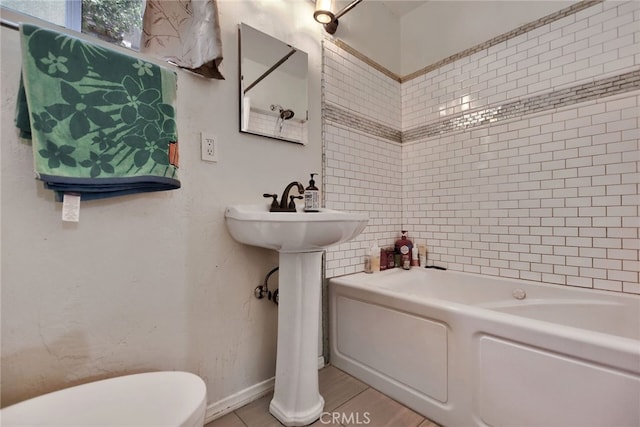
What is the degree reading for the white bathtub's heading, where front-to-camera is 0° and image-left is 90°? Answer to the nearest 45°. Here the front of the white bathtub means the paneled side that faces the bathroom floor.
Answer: approximately 45°

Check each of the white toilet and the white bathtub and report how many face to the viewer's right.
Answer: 1

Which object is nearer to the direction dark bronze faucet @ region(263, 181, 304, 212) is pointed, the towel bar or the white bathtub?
the white bathtub

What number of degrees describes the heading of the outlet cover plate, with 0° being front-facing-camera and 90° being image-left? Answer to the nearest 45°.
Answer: approximately 315°

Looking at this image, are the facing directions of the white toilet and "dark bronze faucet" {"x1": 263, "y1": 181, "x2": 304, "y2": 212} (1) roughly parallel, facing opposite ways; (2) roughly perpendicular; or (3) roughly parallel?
roughly perpendicular

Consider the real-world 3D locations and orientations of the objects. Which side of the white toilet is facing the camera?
right

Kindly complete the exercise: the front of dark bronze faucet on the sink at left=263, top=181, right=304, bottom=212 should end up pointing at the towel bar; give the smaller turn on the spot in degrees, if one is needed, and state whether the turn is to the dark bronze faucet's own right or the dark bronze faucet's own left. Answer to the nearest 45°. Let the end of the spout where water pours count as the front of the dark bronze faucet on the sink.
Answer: approximately 90° to the dark bronze faucet's own right

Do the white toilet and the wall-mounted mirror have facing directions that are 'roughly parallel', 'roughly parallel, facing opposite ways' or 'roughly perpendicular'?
roughly perpendicular

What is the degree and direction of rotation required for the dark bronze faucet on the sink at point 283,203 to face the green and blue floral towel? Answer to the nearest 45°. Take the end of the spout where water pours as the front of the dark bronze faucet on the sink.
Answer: approximately 90° to its right
